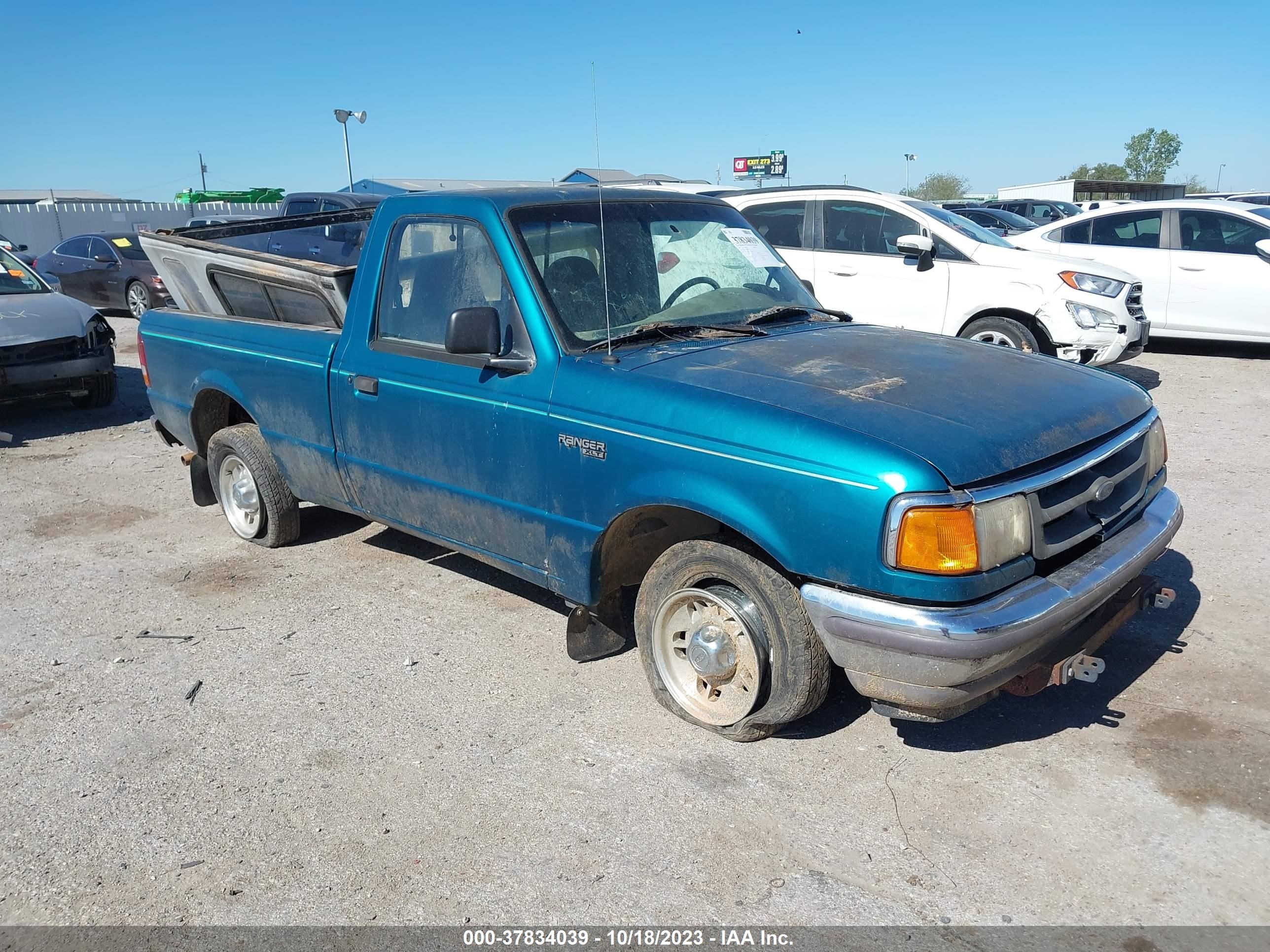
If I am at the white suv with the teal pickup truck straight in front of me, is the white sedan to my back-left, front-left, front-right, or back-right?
back-left

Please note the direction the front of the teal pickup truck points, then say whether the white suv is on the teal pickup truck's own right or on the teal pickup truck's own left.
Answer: on the teal pickup truck's own left

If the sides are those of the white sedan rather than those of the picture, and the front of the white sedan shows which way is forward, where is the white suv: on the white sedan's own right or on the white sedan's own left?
on the white sedan's own right

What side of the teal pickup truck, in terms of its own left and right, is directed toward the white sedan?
left

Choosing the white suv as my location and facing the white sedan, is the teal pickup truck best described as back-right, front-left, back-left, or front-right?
back-right

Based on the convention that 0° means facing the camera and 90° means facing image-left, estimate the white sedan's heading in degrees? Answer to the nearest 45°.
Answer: approximately 270°

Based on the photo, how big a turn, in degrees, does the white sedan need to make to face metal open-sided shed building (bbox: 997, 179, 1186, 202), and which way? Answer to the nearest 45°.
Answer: approximately 90° to its left

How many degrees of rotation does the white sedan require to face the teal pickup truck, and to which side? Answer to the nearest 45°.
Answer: approximately 90° to its right

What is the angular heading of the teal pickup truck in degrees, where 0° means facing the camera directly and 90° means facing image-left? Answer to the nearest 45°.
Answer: approximately 315°
